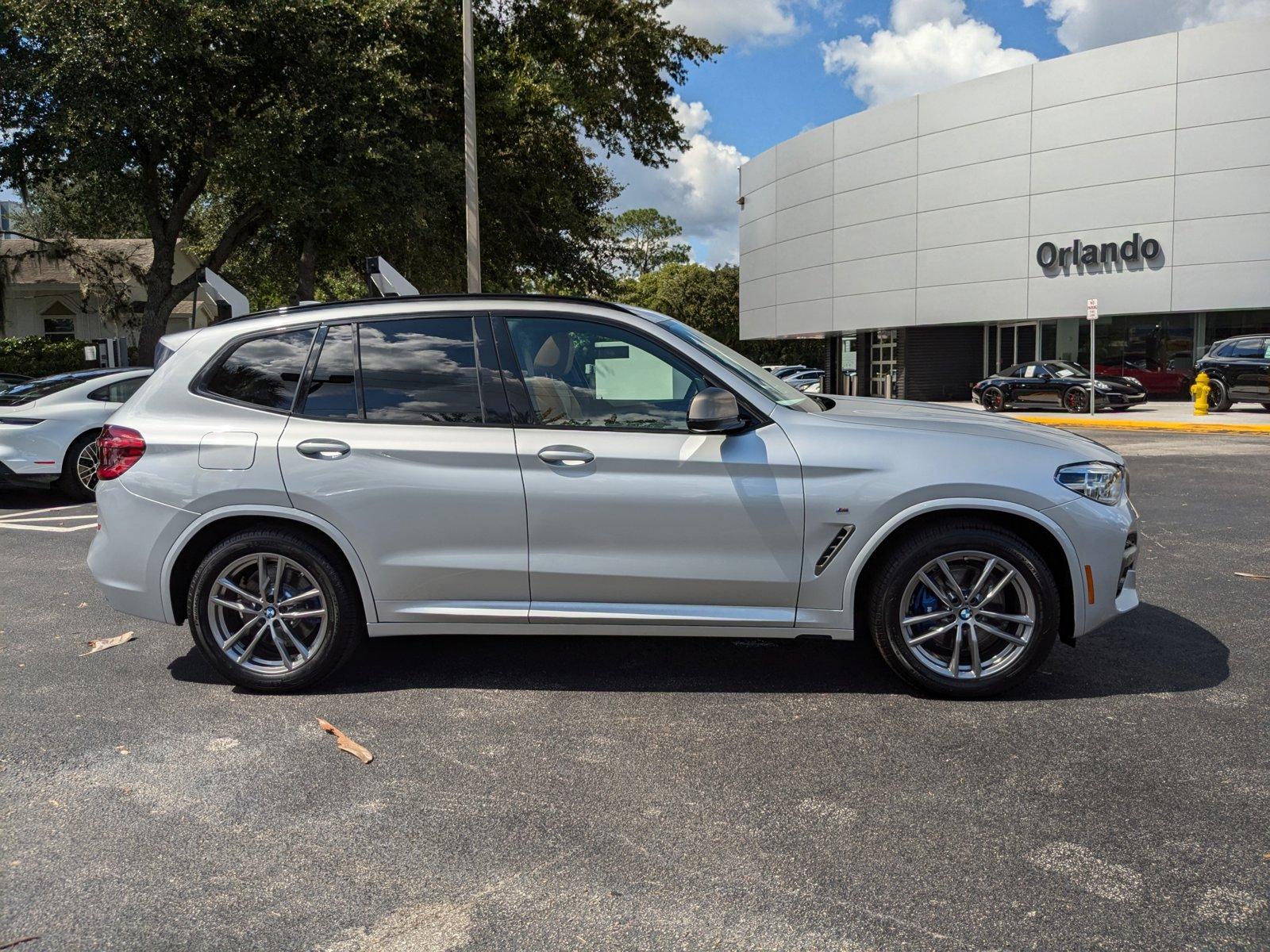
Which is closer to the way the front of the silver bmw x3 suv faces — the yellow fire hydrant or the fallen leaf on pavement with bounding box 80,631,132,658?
the yellow fire hydrant

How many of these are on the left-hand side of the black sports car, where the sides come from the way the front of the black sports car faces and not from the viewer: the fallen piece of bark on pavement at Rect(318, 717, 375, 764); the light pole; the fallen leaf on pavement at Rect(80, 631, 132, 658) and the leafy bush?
0

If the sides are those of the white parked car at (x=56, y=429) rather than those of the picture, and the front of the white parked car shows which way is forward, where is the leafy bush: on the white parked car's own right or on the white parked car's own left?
on the white parked car's own left

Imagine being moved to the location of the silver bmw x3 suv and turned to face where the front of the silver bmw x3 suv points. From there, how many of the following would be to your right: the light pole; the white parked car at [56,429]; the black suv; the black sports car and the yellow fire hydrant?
0

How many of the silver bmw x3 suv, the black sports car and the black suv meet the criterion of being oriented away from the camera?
0

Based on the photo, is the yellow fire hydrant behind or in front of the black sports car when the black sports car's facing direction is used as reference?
in front

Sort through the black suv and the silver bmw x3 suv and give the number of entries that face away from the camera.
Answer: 0

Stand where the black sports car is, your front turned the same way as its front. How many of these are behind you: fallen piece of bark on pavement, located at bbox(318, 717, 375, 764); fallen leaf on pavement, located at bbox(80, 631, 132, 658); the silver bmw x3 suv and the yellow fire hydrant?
0

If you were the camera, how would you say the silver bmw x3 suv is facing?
facing to the right of the viewer

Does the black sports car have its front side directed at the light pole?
no

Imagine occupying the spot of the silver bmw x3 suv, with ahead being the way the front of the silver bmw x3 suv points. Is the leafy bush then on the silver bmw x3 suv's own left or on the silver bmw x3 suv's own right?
on the silver bmw x3 suv's own left

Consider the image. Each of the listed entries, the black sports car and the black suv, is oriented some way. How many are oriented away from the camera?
0

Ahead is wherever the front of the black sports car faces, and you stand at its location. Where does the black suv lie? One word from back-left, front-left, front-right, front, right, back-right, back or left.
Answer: front

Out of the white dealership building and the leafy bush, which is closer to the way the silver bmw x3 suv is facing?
the white dealership building

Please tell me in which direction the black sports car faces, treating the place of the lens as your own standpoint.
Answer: facing the viewer and to the right of the viewer

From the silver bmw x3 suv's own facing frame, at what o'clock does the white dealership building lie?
The white dealership building is roughly at 10 o'clock from the silver bmw x3 suv.

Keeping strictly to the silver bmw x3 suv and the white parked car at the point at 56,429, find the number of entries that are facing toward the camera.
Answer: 0
